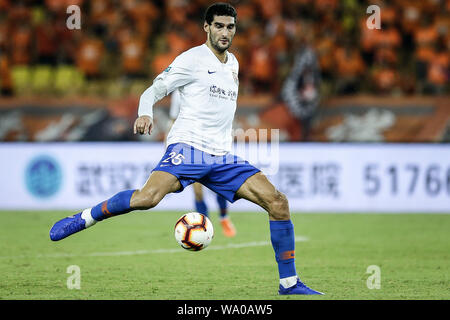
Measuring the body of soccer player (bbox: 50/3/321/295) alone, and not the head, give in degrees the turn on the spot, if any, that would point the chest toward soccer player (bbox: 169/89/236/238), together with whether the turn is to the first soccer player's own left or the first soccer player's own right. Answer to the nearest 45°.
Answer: approximately 135° to the first soccer player's own left

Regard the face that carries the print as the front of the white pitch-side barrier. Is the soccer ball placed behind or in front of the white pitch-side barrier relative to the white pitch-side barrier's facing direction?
in front

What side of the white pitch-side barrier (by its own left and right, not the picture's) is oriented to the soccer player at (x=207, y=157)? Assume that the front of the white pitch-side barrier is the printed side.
front

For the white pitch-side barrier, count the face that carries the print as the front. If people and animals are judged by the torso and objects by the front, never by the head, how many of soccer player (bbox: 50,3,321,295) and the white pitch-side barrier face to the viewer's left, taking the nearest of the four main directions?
0

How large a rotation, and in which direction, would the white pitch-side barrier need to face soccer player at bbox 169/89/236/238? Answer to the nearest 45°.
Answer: approximately 45° to its right

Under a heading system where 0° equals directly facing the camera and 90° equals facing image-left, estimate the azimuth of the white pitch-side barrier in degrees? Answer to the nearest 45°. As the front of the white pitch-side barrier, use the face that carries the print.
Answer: approximately 0°

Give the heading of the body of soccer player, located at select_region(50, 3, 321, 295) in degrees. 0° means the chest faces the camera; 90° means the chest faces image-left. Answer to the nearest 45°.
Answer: approximately 315°
